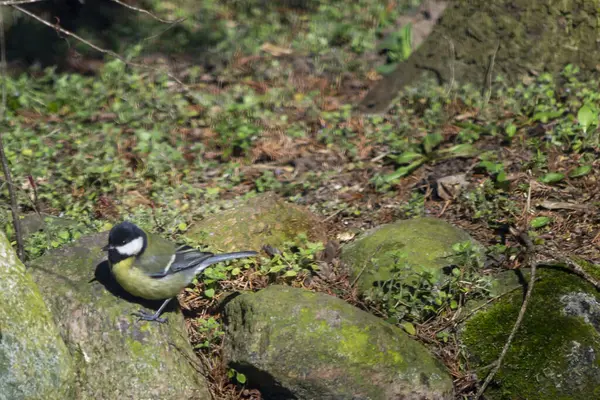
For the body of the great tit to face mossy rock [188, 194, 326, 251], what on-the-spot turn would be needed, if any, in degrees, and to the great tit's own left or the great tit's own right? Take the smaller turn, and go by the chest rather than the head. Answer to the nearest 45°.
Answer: approximately 135° to the great tit's own right

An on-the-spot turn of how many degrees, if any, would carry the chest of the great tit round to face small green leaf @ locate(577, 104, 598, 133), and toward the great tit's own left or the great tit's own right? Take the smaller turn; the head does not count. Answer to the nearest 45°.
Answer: approximately 135° to the great tit's own right

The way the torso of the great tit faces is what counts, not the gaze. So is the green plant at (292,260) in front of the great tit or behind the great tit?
behind

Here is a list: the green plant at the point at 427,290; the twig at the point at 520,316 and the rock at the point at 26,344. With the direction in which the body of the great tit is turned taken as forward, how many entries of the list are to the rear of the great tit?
2

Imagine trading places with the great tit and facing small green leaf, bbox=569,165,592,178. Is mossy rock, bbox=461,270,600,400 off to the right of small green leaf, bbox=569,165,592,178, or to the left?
right

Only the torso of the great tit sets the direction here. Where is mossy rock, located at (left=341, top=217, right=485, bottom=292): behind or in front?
behind

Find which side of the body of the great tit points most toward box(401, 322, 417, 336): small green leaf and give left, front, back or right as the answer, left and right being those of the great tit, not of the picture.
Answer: back

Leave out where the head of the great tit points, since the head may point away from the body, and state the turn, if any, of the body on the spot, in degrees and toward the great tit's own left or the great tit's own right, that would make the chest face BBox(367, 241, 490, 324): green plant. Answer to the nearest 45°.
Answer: approximately 180°

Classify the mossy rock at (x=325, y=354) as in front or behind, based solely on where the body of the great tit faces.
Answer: behind

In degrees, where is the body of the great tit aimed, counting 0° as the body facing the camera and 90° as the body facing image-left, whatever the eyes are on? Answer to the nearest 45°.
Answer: approximately 90°

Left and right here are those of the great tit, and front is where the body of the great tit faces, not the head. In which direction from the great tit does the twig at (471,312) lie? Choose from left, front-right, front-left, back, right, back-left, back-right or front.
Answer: back

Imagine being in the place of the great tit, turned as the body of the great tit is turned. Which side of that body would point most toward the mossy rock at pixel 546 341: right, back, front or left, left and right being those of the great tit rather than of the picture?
back
